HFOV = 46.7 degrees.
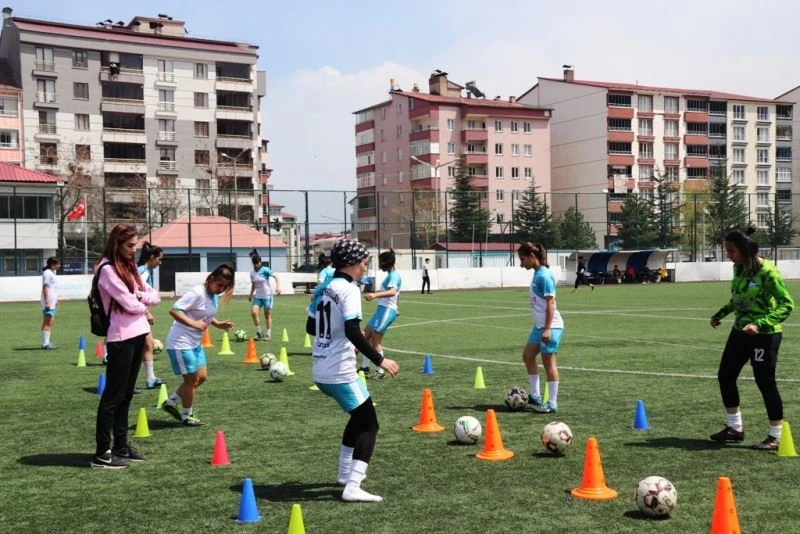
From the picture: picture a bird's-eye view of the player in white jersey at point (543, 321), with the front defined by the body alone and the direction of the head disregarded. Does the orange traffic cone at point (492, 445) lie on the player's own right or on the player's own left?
on the player's own left

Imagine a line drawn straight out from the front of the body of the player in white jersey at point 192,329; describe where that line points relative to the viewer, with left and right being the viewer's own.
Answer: facing the viewer and to the right of the viewer

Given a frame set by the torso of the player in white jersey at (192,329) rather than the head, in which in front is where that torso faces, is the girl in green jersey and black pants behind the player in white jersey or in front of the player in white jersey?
in front

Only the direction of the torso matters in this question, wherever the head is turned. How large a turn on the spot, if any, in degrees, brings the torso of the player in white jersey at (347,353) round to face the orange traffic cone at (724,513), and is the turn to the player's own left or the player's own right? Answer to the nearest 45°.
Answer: approximately 90° to the player's own right

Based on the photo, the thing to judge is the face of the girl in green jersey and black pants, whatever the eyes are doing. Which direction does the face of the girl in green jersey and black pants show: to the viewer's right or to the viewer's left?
to the viewer's left

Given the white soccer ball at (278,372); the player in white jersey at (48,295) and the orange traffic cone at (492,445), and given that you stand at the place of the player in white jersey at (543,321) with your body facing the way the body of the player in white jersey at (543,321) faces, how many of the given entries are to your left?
1

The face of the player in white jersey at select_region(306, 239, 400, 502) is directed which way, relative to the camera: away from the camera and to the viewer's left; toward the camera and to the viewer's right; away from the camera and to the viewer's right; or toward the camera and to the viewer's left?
away from the camera and to the viewer's right

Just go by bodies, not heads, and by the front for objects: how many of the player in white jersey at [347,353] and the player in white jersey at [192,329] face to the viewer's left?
0

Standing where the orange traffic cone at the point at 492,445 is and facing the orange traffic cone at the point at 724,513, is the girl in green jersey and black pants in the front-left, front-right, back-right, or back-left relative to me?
front-left

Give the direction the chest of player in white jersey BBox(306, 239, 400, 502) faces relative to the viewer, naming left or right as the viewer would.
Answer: facing away from the viewer and to the right of the viewer

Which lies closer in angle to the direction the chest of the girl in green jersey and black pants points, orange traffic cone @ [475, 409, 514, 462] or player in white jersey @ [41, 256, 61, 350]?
the orange traffic cone

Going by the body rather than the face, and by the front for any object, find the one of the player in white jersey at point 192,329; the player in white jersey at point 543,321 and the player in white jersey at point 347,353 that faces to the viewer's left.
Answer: the player in white jersey at point 543,321

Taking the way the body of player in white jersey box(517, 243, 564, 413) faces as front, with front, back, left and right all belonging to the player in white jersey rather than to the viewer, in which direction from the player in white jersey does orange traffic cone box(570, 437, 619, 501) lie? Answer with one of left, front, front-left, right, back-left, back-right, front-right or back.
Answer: left
